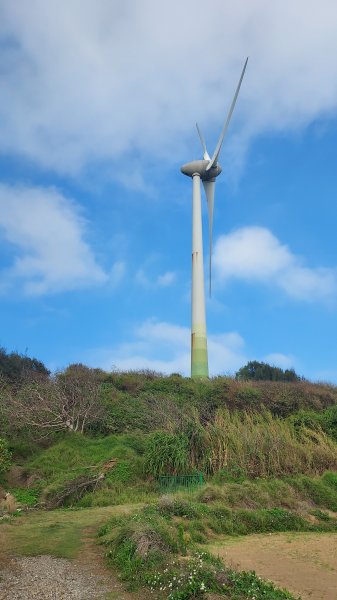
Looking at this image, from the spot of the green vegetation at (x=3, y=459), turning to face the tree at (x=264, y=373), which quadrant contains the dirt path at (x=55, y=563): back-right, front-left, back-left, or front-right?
back-right

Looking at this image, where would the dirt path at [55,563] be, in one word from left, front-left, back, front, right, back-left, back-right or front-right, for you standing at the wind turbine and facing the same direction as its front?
back-right

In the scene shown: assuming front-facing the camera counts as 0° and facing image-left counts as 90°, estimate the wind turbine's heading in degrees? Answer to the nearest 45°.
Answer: approximately 225°

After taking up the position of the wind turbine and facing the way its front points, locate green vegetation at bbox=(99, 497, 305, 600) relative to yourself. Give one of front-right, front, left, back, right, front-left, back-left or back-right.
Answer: back-right
